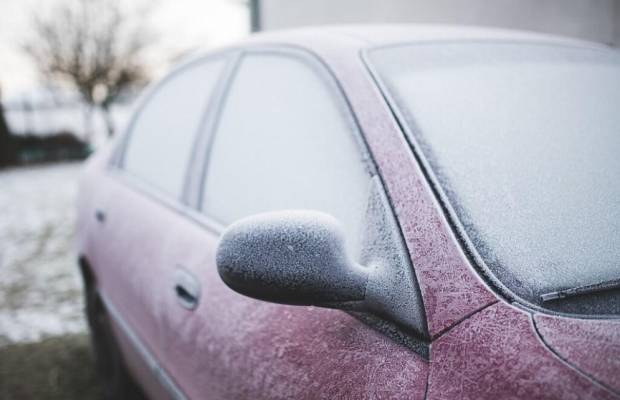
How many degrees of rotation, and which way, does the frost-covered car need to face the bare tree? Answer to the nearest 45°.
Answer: approximately 180°

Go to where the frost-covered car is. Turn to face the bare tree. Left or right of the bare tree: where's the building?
right

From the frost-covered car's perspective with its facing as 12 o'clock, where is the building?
The building is roughly at 8 o'clock from the frost-covered car.

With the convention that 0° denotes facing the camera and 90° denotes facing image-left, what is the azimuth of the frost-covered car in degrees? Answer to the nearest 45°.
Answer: approximately 315°
